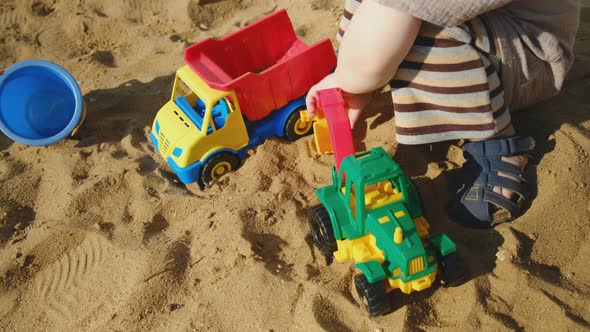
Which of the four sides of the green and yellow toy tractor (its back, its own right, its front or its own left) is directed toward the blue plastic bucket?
back

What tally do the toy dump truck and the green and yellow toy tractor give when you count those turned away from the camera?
0

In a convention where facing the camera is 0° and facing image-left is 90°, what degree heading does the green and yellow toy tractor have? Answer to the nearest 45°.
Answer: approximately 315°

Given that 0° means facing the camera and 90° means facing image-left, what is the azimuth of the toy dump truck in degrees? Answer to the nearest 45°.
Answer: approximately 45°

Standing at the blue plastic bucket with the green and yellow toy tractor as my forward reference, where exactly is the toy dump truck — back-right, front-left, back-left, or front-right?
front-left

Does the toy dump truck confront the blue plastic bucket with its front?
no

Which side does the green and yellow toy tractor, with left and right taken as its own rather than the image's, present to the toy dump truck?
back

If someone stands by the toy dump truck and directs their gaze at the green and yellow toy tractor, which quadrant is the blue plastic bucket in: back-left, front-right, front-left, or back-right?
back-right

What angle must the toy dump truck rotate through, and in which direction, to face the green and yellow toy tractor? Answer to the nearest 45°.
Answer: approximately 45° to its left

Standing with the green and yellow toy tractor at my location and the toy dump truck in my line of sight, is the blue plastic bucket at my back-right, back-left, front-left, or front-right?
front-left

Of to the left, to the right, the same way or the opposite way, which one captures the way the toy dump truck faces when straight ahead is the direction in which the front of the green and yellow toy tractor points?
to the right
